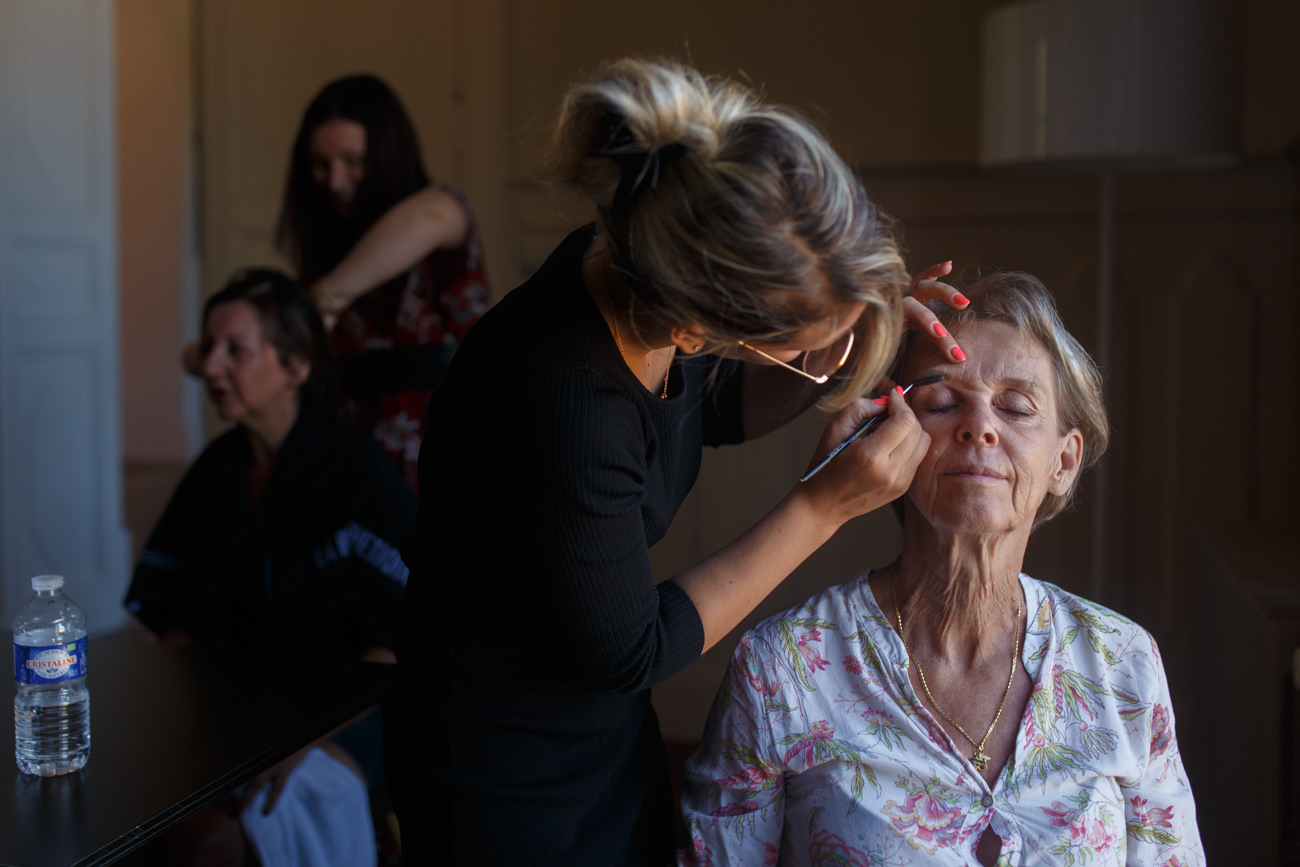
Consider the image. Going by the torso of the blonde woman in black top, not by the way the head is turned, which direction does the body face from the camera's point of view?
to the viewer's right

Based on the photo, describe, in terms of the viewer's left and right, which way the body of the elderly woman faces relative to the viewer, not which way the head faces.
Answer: facing the viewer

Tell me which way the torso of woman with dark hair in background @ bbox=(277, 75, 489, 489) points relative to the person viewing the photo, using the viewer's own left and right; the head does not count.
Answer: facing the viewer and to the left of the viewer

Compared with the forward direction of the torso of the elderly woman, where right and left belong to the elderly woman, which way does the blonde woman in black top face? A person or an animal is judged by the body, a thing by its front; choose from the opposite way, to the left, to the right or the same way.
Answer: to the left

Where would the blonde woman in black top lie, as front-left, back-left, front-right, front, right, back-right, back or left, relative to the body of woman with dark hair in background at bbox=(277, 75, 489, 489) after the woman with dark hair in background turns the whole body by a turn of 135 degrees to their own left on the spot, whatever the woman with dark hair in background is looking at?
right

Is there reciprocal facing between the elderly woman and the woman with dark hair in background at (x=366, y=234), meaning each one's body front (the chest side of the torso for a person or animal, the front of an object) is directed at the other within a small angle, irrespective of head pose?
no

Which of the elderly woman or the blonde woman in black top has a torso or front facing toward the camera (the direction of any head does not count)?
the elderly woman

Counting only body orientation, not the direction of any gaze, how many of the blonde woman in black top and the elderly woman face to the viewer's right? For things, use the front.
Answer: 1

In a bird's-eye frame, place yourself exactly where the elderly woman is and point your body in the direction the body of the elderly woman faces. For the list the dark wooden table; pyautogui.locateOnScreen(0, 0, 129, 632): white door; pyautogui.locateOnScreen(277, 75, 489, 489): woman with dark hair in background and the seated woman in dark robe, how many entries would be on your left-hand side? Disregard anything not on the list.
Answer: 0

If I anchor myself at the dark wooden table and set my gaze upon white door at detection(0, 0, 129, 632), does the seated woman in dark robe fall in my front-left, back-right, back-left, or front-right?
front-right

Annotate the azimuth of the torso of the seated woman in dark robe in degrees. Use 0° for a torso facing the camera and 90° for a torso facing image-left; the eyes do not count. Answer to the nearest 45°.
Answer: approximately 45°
